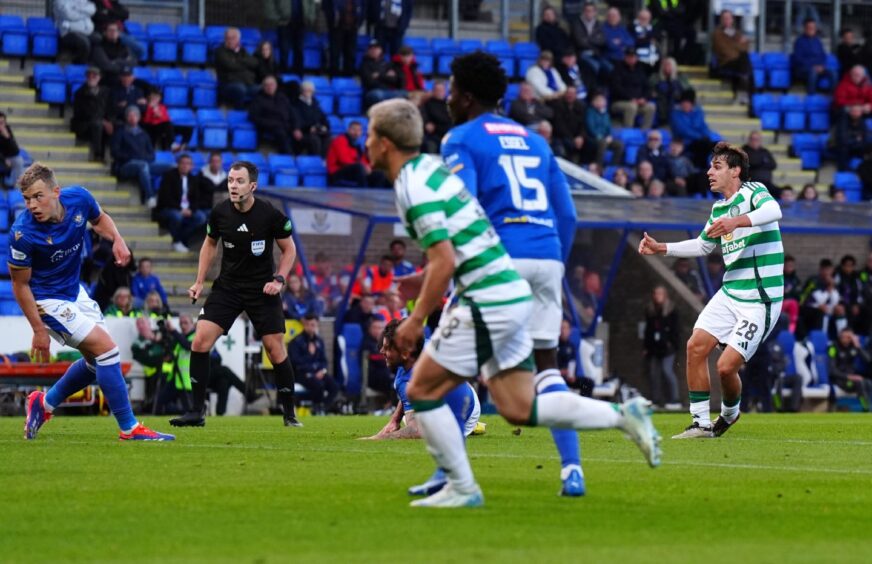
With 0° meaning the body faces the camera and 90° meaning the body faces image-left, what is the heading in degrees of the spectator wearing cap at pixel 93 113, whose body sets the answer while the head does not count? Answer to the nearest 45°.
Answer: approximately 0°

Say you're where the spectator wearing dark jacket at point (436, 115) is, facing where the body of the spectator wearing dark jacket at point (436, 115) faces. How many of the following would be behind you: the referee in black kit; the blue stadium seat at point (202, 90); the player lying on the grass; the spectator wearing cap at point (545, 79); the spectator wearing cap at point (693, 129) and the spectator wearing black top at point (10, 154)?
2

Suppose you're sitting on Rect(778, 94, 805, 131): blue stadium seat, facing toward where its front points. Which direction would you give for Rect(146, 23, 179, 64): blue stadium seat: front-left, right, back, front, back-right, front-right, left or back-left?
front-right

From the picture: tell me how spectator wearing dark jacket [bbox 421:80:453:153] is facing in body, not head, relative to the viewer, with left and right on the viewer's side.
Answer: facing the viewer and to the left of the viewer

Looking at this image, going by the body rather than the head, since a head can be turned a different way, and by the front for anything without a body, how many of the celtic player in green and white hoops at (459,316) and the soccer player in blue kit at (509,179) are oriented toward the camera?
0

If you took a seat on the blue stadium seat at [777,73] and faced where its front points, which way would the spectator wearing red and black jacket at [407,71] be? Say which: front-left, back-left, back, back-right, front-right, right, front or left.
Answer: front-right

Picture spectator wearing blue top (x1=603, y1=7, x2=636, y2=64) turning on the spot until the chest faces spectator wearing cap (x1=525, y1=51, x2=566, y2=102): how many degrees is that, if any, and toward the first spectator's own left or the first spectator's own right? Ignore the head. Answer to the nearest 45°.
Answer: approximately 45° to the first spectator's own right

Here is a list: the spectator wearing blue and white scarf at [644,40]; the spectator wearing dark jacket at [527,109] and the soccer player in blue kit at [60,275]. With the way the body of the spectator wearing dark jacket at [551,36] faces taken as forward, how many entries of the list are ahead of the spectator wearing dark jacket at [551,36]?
2

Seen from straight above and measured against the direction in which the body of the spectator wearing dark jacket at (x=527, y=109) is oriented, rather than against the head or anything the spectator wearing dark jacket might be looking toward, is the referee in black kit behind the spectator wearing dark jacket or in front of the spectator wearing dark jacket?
in front

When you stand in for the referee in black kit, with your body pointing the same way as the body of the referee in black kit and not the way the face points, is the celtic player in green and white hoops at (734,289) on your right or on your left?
on your left

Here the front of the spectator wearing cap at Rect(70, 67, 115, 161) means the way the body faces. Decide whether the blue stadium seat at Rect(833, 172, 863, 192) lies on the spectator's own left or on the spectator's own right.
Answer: on the spectator's own left
